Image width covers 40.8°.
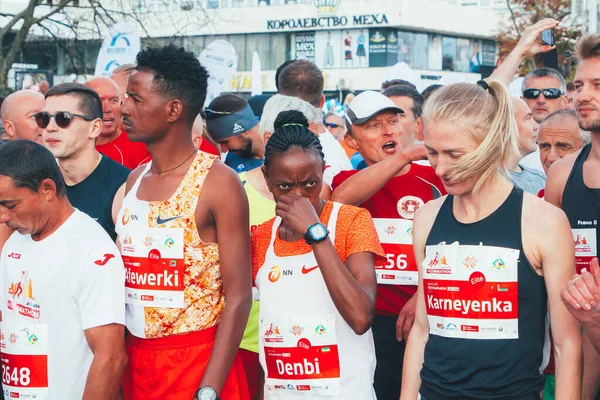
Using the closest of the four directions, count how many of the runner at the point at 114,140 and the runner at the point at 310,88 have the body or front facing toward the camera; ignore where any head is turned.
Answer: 1

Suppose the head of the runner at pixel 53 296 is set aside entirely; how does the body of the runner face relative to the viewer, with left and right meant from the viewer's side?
facing the viewer and to the left of the viewer

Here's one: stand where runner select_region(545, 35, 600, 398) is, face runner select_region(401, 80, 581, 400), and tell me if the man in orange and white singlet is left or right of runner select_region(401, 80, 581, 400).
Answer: right

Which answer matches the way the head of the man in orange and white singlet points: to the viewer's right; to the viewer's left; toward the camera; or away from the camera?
to the viewer's left

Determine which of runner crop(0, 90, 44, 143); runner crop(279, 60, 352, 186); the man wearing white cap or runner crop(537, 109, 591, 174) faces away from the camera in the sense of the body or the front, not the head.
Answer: runner crop(279, 60, 352, 186)

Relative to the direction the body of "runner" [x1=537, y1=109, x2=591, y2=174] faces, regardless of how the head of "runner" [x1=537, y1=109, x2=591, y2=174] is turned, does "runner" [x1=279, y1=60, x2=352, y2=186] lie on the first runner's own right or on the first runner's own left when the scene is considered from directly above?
on the first runner's own right

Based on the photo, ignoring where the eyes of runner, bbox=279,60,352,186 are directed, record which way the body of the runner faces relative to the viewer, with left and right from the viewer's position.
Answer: facing away from the viewer

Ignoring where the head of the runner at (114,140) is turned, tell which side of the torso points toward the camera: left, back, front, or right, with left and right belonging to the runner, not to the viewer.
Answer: front

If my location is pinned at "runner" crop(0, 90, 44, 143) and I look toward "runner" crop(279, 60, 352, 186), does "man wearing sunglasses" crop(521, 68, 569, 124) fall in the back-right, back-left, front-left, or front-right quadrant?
front-left

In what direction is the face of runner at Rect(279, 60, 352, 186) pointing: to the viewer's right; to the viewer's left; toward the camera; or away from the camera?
away from the camera

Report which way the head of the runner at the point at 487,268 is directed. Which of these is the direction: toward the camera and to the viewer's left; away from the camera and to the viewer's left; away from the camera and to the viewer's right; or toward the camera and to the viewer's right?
toward the camera and to the viewer's left

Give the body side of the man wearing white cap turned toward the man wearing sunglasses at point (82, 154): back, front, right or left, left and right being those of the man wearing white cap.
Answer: right

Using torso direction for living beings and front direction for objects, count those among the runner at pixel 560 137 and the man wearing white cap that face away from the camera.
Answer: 0

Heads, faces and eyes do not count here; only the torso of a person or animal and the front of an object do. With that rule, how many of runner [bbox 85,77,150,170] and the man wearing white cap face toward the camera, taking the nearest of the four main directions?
2

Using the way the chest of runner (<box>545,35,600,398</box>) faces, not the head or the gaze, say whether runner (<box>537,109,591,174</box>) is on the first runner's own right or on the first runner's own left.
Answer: on the first runner's own right

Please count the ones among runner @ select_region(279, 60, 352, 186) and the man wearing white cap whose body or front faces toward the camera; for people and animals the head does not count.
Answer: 1

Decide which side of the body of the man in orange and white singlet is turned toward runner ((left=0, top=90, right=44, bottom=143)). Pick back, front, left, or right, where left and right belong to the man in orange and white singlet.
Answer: right
